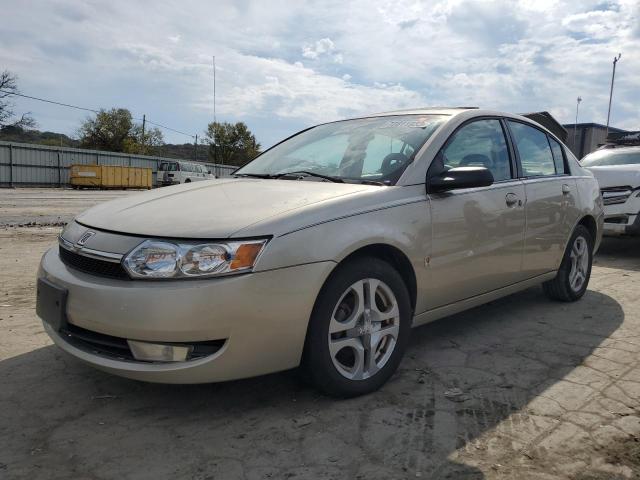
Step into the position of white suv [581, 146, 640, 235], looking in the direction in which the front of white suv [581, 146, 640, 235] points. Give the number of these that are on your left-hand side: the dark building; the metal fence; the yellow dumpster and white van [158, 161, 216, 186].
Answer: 0

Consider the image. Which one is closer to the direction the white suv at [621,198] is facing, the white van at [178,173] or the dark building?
the white van

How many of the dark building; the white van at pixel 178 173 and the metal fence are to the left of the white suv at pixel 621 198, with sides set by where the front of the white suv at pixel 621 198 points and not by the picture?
0

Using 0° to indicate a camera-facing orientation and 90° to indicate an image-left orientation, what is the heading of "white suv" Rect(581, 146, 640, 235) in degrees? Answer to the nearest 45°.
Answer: approximately 45°

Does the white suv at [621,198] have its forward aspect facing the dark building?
no

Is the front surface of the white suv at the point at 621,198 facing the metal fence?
no

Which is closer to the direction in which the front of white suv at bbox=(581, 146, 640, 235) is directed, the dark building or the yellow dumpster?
the yellow dumpster

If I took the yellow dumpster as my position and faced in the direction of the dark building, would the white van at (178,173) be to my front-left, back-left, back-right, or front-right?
front-left

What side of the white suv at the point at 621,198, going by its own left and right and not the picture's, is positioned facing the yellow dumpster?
right

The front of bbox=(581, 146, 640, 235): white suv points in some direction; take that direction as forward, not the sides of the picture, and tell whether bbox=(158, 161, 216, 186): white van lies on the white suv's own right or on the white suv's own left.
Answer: on the white suv's own right
